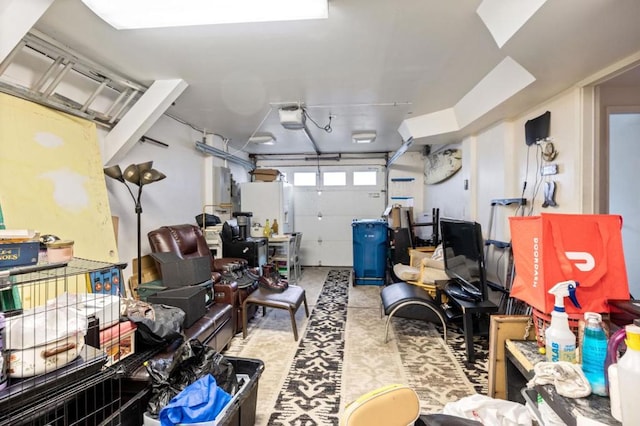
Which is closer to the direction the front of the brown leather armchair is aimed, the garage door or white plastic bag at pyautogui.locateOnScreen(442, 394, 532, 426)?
the white plastic bag

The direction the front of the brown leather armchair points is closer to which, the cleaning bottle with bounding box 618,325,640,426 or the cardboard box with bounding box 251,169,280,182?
the cleaning bottle

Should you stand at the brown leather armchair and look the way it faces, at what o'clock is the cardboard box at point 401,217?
The cardboard box is roughly at 10 o'clock from the brown leather armchair.

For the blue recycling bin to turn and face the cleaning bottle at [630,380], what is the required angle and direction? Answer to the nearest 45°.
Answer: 0° — it already faces it

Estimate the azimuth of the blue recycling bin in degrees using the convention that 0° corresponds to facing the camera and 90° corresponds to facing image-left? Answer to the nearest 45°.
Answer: approximately 0°

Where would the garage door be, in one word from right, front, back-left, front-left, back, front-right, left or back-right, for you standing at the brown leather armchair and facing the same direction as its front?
left

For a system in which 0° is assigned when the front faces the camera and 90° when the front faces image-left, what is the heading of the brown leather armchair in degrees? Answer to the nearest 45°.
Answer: approximately 315°
